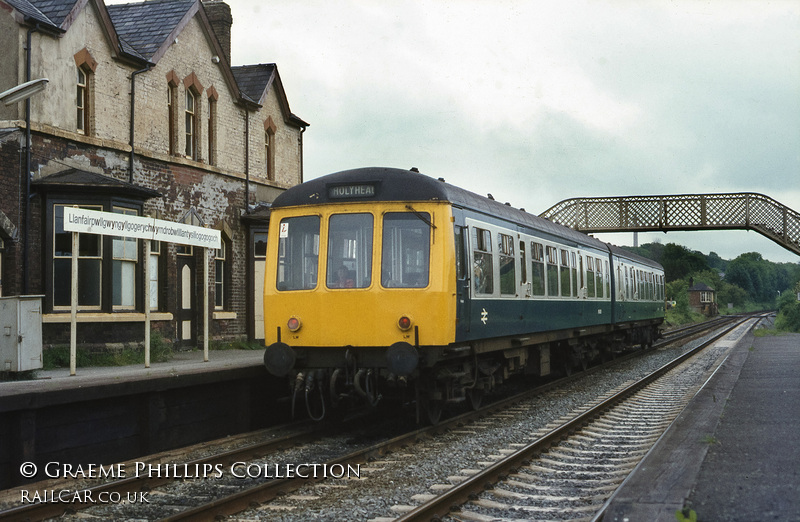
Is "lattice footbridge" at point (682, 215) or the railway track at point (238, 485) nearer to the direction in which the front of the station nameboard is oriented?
the railway track

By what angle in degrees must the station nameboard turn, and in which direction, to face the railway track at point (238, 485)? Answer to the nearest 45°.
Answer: approximately 45° to its right

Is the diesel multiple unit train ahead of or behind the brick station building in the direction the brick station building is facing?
ahead

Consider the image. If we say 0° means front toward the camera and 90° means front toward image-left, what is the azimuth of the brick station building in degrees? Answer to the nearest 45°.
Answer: approximately 315°

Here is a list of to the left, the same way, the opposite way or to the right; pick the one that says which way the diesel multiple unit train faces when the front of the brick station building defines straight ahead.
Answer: to the right

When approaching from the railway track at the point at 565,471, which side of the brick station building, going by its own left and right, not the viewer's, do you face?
front

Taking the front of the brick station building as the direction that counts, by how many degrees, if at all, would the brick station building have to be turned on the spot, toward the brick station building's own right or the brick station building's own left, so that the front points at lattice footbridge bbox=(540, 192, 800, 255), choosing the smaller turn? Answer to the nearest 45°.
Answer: approximately 90° to the brick station building's own left

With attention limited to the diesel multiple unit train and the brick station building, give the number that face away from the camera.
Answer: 0

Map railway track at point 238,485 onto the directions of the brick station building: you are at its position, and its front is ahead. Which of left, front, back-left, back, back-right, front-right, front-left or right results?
front-right

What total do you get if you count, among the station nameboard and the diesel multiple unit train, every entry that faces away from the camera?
0

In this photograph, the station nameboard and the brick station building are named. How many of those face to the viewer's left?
0

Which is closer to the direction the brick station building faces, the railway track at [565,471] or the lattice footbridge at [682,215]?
the railway track

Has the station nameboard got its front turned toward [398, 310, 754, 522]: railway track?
yes
